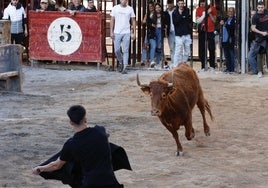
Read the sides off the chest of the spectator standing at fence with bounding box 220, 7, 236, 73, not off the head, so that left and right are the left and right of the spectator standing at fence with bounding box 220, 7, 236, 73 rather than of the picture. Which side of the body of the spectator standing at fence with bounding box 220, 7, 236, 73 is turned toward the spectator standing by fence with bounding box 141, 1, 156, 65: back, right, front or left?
right

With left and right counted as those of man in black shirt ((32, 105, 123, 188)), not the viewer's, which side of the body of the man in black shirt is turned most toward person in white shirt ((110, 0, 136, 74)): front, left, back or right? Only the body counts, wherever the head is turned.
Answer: front

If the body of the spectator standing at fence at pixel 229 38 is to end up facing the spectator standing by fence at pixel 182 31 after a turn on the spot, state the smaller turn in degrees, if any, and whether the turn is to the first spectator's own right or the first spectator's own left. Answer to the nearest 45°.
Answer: approximately 45° to the first spectator's own right

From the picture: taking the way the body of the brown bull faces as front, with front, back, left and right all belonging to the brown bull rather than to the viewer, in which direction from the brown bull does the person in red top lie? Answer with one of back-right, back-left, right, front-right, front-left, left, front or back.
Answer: back-right

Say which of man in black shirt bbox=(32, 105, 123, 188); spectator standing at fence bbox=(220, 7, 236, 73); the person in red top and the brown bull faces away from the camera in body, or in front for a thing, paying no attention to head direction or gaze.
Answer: the man in black shirt

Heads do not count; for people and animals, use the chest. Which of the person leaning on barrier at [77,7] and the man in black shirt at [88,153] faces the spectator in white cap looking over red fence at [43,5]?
the man in black shirt

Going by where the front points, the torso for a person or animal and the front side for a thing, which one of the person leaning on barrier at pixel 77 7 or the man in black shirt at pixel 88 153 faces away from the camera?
the man in black shirt

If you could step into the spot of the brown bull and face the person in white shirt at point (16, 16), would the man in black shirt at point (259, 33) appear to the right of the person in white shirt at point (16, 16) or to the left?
right

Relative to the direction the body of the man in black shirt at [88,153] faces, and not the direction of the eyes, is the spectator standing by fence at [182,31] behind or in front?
in front

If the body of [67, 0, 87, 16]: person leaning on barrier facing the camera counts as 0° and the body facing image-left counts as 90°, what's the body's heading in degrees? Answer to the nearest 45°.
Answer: approximately 0°

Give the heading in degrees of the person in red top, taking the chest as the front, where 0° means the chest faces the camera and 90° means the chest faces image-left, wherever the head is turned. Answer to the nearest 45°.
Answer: approximately 0°

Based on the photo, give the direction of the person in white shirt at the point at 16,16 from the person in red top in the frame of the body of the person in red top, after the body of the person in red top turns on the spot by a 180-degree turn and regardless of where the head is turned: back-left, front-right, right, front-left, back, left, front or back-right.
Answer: left

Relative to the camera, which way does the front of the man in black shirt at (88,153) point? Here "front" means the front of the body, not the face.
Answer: away from the camera
